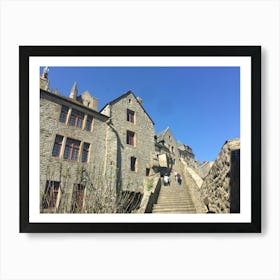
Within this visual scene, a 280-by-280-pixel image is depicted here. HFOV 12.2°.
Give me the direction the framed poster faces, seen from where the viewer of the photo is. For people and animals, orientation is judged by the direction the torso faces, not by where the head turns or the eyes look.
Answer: facing the viewer
